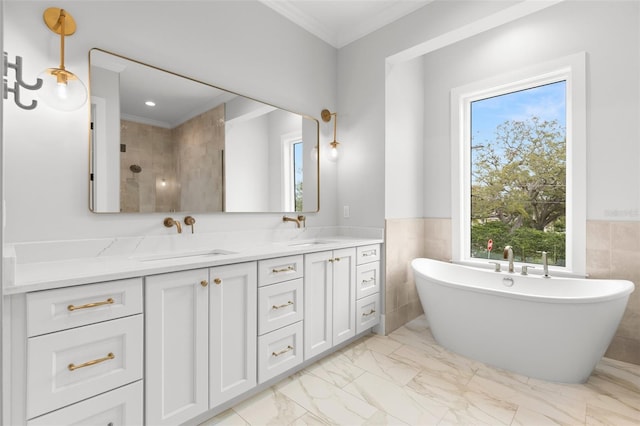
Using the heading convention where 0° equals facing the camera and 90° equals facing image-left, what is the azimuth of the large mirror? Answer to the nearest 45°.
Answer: approximately 315°

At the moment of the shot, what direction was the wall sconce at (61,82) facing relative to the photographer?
facing the viewer and to the right of the viewer

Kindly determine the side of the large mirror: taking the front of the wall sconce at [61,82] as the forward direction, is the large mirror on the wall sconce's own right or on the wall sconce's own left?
on the wall sconce's own left
